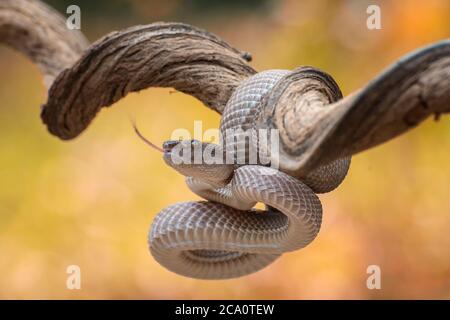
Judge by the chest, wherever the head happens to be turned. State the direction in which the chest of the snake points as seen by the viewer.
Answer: to the viewer's left
